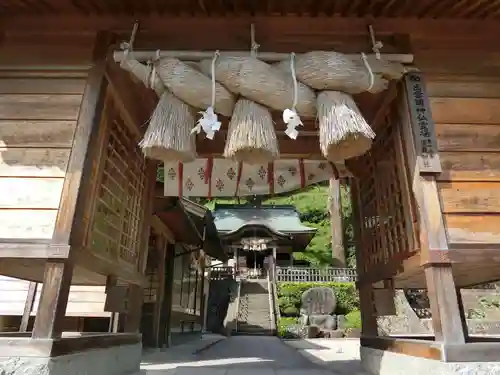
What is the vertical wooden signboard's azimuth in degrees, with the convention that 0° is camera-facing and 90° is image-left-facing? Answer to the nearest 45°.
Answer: approximately 0°

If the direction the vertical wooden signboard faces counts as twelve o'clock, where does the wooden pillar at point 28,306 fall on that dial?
The wooden pillar is roughly at 3 o'clock from the vertical wooden signboard.

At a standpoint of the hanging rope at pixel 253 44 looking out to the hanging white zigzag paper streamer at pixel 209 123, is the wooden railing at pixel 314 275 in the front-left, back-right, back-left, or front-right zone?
back-right

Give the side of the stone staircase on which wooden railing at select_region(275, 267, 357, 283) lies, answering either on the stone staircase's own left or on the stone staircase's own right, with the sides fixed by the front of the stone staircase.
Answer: on the stone staircase's own left

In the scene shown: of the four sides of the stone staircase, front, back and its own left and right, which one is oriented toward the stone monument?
left

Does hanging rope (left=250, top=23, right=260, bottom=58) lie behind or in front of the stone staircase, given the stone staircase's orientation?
in front

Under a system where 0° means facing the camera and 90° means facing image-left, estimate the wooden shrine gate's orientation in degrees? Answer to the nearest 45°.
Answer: approximately 0°

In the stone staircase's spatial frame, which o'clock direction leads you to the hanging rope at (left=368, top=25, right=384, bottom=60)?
The hanging rope is roughly at 12 o'clock from the stone staircase.

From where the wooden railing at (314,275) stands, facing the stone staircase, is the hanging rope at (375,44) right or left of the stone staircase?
left

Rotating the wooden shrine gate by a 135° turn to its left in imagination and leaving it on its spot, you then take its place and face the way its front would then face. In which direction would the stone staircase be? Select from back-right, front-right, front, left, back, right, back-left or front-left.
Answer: front-left

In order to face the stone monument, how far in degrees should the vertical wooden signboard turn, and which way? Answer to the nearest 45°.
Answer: approximately 180°
